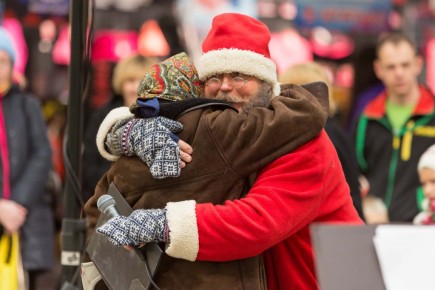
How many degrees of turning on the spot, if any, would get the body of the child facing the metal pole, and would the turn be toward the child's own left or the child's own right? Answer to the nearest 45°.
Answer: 0° — they already face it

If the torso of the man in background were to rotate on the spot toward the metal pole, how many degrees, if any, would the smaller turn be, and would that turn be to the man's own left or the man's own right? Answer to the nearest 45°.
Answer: approximately 45° to the man's own right

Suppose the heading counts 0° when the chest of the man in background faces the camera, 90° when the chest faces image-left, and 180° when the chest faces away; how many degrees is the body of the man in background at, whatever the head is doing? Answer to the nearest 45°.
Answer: approximately 0°
